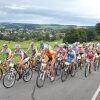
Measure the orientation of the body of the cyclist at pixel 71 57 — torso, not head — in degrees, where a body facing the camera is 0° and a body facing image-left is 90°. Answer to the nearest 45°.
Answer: approximately 45°
